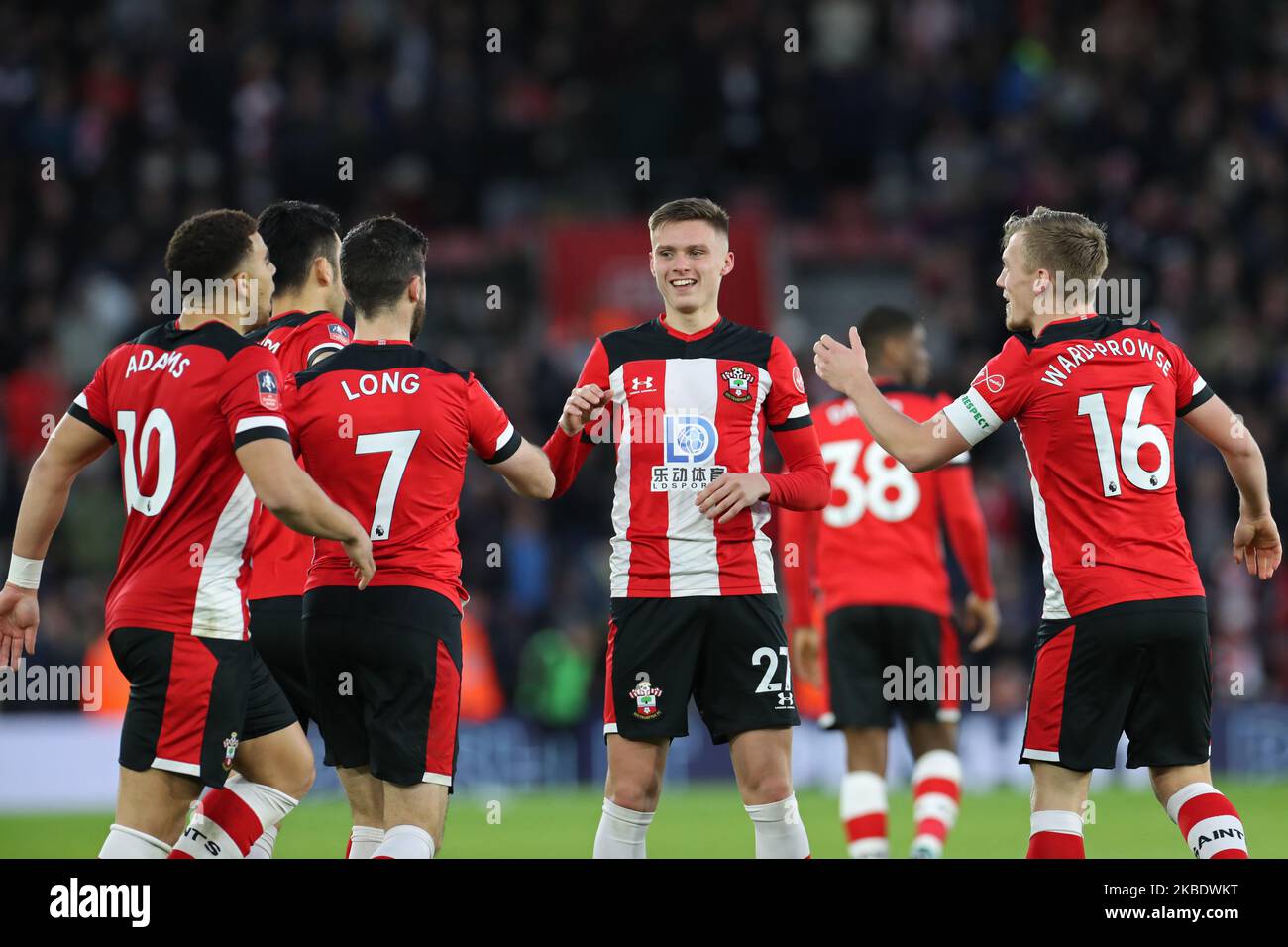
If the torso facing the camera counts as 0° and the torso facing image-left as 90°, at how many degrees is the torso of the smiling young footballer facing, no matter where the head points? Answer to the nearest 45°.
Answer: approximately 0°
